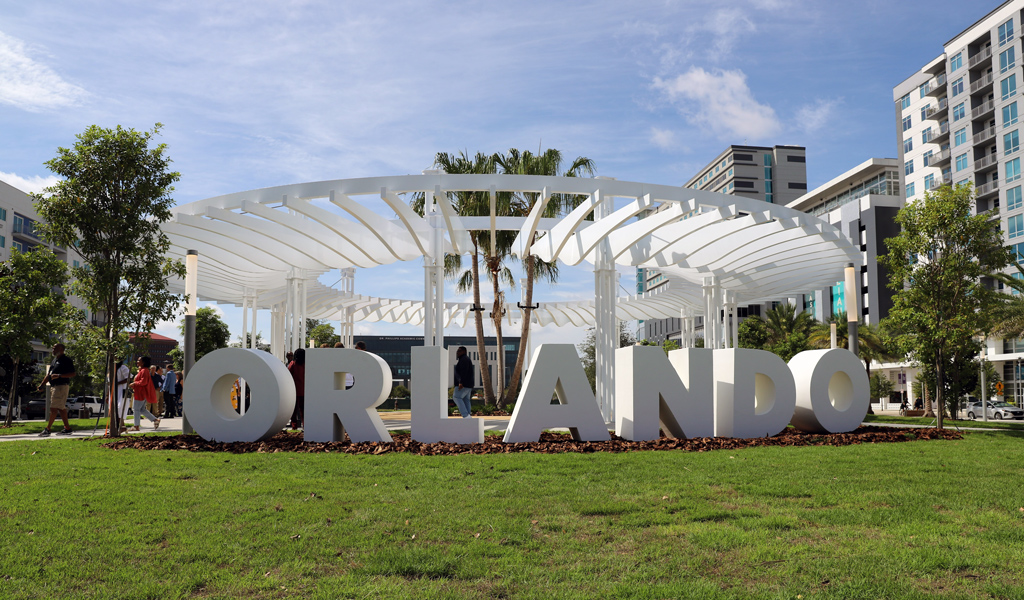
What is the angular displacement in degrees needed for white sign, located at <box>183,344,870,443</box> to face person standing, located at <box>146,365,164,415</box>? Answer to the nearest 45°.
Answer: approximately 135° to its right

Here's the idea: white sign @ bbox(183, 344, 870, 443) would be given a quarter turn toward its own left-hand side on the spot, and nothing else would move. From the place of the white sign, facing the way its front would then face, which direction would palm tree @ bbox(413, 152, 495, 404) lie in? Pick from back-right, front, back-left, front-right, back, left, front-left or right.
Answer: left

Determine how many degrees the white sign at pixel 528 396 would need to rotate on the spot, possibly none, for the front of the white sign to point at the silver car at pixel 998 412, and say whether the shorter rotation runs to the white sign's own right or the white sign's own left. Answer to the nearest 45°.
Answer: approximately 135° to the white sign's own left

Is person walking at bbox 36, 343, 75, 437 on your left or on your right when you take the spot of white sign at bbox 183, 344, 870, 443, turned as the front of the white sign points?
on your right

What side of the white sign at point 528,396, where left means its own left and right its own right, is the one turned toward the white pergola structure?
back

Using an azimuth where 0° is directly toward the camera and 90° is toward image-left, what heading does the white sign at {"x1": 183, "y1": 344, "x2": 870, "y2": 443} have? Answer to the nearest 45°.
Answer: approximately 0°

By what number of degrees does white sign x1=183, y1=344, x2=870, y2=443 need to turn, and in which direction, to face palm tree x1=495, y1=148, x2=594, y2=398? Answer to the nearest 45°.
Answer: approximately 180°
